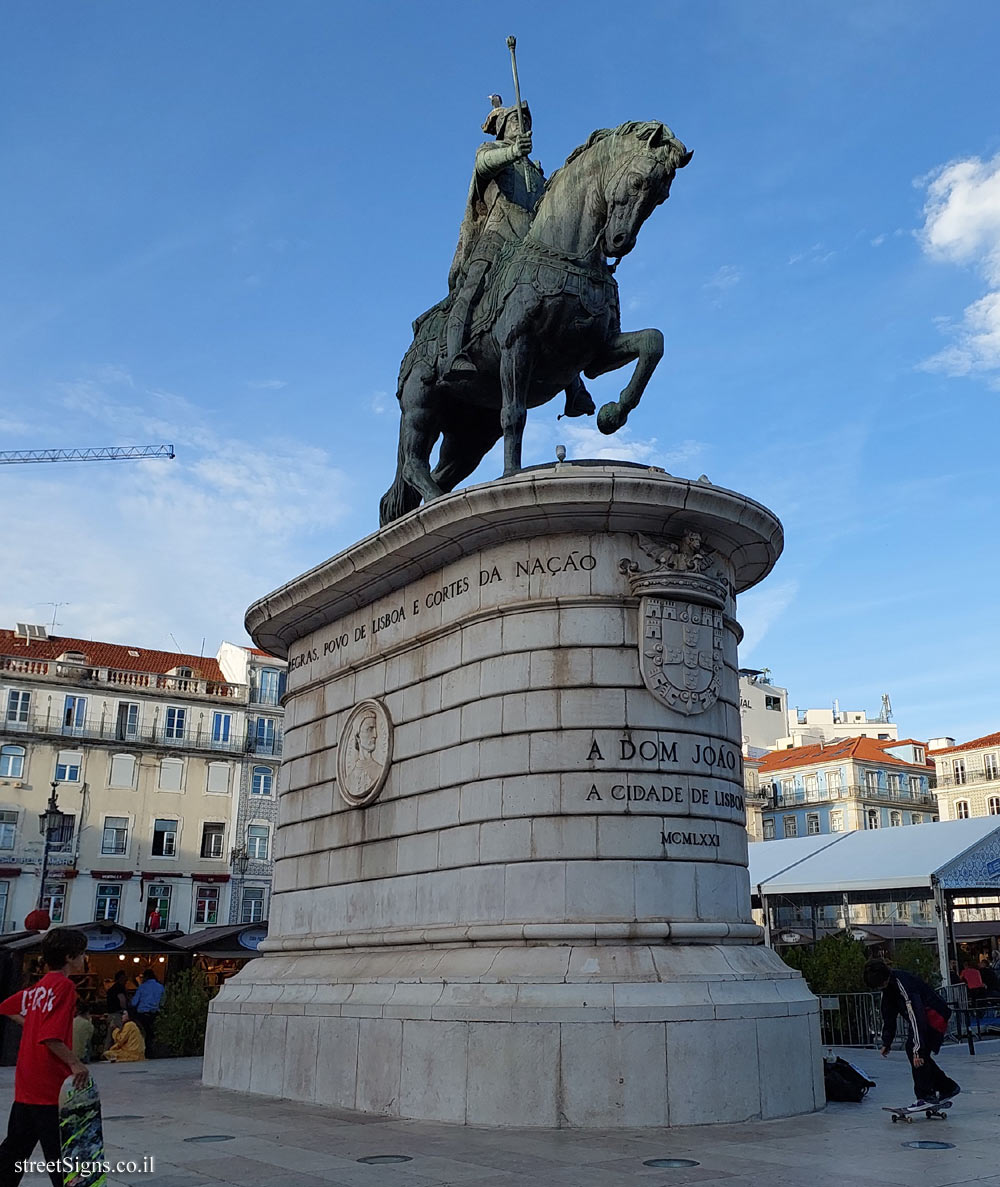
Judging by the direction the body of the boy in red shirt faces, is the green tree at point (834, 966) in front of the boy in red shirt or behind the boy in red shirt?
in front

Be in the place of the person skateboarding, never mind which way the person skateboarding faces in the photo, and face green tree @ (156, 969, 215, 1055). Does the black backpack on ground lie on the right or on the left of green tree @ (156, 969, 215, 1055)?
right

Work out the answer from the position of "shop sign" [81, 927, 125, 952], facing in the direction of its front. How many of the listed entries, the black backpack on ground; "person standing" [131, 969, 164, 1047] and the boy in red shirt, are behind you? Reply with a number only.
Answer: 0

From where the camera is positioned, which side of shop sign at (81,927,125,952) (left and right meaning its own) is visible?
front

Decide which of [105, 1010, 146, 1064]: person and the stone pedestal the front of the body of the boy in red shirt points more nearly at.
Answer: the stone pedestal

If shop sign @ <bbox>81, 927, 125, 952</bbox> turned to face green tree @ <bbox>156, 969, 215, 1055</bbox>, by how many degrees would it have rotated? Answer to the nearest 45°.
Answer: approximately 45° to its left

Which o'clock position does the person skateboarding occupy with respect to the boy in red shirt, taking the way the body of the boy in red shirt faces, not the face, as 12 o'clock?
The person skateboarding is roughly at 1 o'clock from the boy in red shirt.
